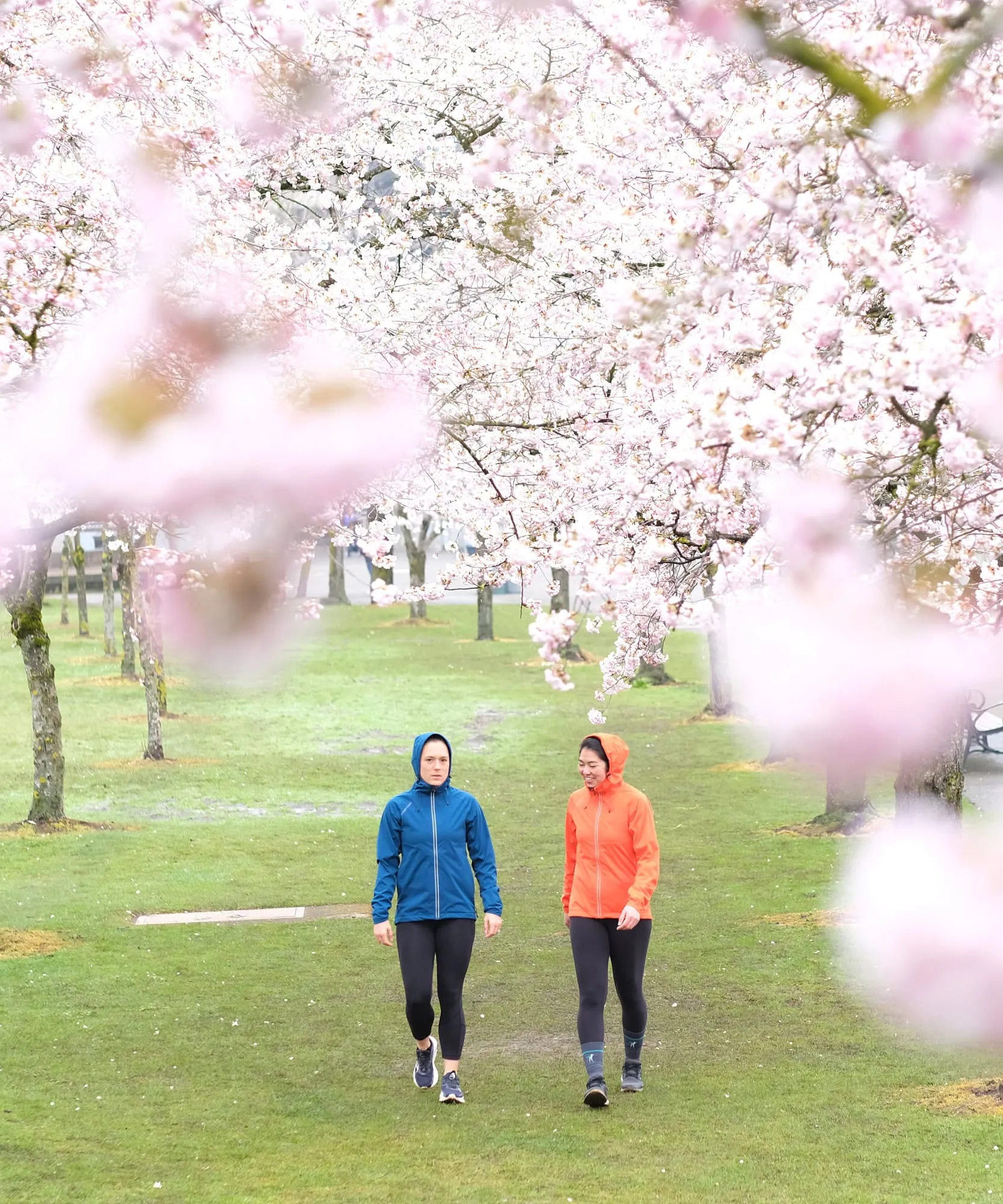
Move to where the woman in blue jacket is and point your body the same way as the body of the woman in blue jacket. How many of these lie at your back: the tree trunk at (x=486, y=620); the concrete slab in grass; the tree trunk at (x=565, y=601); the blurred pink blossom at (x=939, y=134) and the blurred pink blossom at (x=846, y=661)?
3

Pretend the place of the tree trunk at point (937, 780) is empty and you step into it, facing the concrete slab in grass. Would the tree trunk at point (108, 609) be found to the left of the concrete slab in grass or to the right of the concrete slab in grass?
right

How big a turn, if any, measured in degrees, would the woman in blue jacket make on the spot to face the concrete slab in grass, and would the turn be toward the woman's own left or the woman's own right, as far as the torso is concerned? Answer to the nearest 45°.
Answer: approximately 180°

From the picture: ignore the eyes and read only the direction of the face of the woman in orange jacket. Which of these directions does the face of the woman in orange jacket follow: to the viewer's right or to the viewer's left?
to the viewer's left

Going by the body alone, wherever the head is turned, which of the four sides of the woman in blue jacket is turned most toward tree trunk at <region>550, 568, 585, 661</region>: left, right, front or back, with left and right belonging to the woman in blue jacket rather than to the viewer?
back

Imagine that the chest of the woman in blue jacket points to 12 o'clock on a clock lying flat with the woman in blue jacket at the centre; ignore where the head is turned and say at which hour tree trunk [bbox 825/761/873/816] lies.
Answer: The tree trunk is roughly at 7 o'clock from the woman in blue jacket.

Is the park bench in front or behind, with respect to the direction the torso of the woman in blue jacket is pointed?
behind

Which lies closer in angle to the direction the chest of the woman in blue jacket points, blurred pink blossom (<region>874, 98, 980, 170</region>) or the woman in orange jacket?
the blurred pink blossom

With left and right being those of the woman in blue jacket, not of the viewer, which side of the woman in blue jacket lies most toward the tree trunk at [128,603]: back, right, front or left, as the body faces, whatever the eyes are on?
back

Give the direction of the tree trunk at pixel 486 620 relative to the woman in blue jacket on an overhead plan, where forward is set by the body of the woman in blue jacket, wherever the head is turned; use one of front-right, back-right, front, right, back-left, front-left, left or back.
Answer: back

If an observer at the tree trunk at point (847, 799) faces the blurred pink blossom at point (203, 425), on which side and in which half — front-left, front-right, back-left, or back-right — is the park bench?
back-left

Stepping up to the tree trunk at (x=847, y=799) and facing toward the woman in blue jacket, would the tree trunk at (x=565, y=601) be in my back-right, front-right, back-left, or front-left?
back-right

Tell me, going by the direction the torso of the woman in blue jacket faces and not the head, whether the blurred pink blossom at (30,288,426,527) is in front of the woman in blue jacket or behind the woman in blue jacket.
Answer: in front

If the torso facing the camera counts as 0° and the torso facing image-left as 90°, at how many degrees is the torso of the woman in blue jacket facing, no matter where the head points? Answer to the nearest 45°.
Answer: approximately 0°

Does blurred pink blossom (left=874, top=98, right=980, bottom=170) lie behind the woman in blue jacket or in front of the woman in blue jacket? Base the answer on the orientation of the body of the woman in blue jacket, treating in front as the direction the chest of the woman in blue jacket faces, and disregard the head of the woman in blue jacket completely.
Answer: in front
